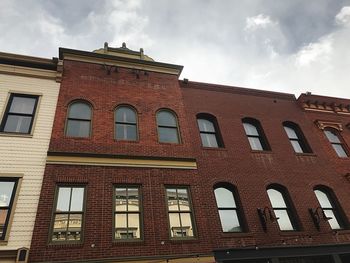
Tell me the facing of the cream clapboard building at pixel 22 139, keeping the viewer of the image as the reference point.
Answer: facing the viewer

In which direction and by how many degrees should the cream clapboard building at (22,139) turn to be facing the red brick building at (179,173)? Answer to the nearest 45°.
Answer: approximately 90° to its left
